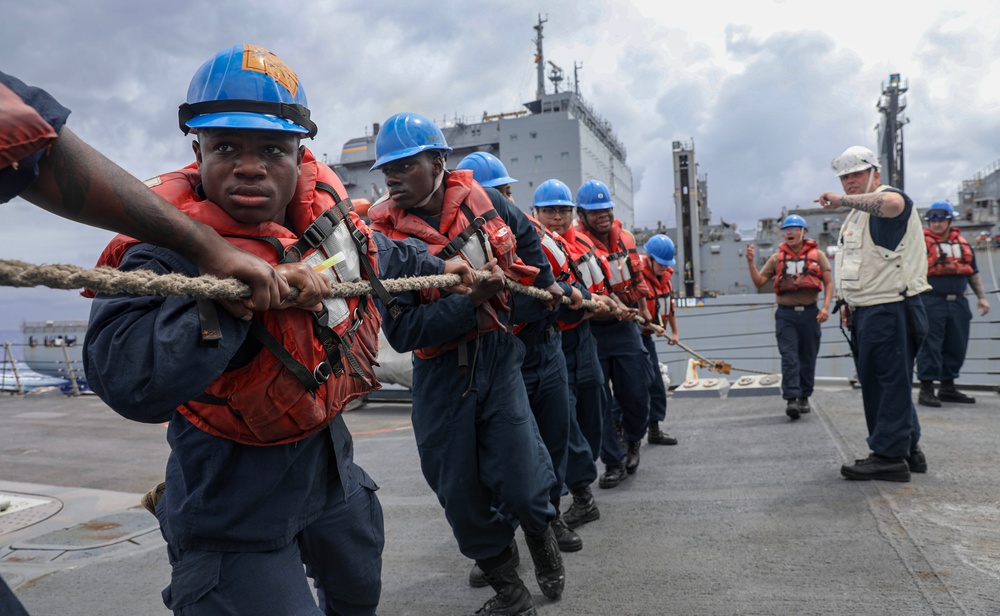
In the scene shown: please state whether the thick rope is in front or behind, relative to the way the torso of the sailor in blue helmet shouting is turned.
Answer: in front

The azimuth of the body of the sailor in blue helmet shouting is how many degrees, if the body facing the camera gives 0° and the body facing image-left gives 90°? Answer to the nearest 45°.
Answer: approximately 0°

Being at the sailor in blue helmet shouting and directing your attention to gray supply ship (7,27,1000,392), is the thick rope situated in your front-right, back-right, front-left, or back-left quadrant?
back-left

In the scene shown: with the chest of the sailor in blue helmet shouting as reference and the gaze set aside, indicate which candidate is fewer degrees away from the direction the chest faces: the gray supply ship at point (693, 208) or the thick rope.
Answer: the thick rope

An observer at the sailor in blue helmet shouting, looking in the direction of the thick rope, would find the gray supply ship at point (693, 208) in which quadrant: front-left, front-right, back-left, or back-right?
back-right

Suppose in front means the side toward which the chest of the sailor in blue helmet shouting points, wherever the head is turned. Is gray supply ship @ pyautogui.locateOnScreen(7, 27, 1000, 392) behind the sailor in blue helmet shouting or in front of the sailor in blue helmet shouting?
behind
